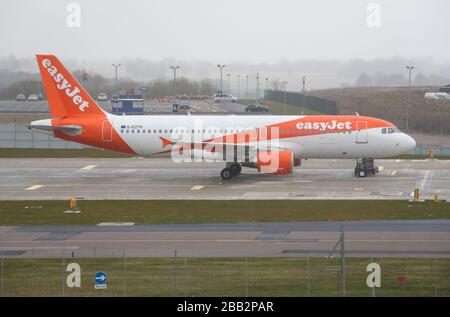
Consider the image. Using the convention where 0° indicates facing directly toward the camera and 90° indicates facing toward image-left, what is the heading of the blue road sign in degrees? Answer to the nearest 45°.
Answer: approximately 0°
